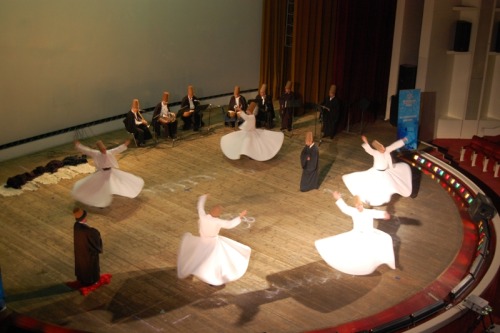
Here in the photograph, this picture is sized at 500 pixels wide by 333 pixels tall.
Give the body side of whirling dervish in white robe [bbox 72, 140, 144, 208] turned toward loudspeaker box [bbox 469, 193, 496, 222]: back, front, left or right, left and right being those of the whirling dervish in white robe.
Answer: left

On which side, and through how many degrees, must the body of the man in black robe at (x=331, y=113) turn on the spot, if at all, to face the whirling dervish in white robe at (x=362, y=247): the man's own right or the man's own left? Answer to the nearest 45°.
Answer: approximately 45° to the man's own left

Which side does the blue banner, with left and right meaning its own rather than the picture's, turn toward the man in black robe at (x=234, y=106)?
right

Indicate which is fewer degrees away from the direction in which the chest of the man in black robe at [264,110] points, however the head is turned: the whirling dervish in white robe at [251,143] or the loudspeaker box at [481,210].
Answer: the whirling dervish in white robe

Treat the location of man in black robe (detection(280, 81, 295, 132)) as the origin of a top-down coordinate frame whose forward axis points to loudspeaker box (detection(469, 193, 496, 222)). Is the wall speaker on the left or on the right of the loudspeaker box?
left

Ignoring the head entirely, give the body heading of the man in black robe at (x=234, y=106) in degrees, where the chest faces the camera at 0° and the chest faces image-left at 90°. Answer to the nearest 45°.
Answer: approximately 0°

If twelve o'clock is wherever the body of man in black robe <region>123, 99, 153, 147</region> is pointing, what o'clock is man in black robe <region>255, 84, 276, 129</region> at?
man in black robe <region>255, 84, 276, 129</region> is roughly at 10 o'clock from man in black robe <region>123, 99, 153, 147</region>.

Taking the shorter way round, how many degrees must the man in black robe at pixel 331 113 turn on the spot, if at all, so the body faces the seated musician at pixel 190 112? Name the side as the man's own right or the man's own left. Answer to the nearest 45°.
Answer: approximately 45° to the man's own right

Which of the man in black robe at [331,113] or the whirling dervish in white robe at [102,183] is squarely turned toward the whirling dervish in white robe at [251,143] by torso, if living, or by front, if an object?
the man in black robe
